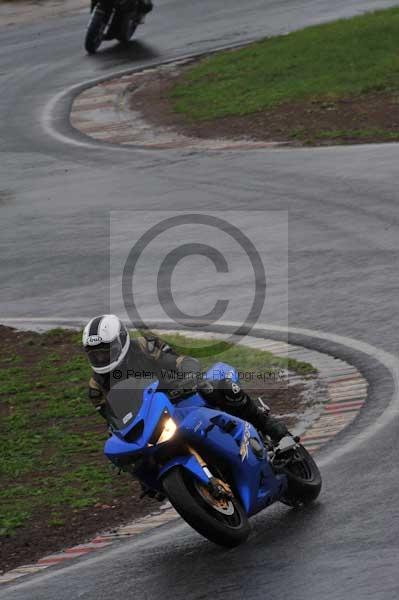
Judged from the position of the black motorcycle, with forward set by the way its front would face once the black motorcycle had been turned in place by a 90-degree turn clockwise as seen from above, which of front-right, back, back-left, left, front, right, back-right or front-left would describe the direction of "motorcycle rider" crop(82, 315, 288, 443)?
back-left

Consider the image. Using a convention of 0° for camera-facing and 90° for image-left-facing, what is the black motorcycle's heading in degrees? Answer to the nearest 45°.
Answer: approximately 45°

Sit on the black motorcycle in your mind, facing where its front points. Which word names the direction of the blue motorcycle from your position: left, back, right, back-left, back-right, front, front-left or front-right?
front-left
